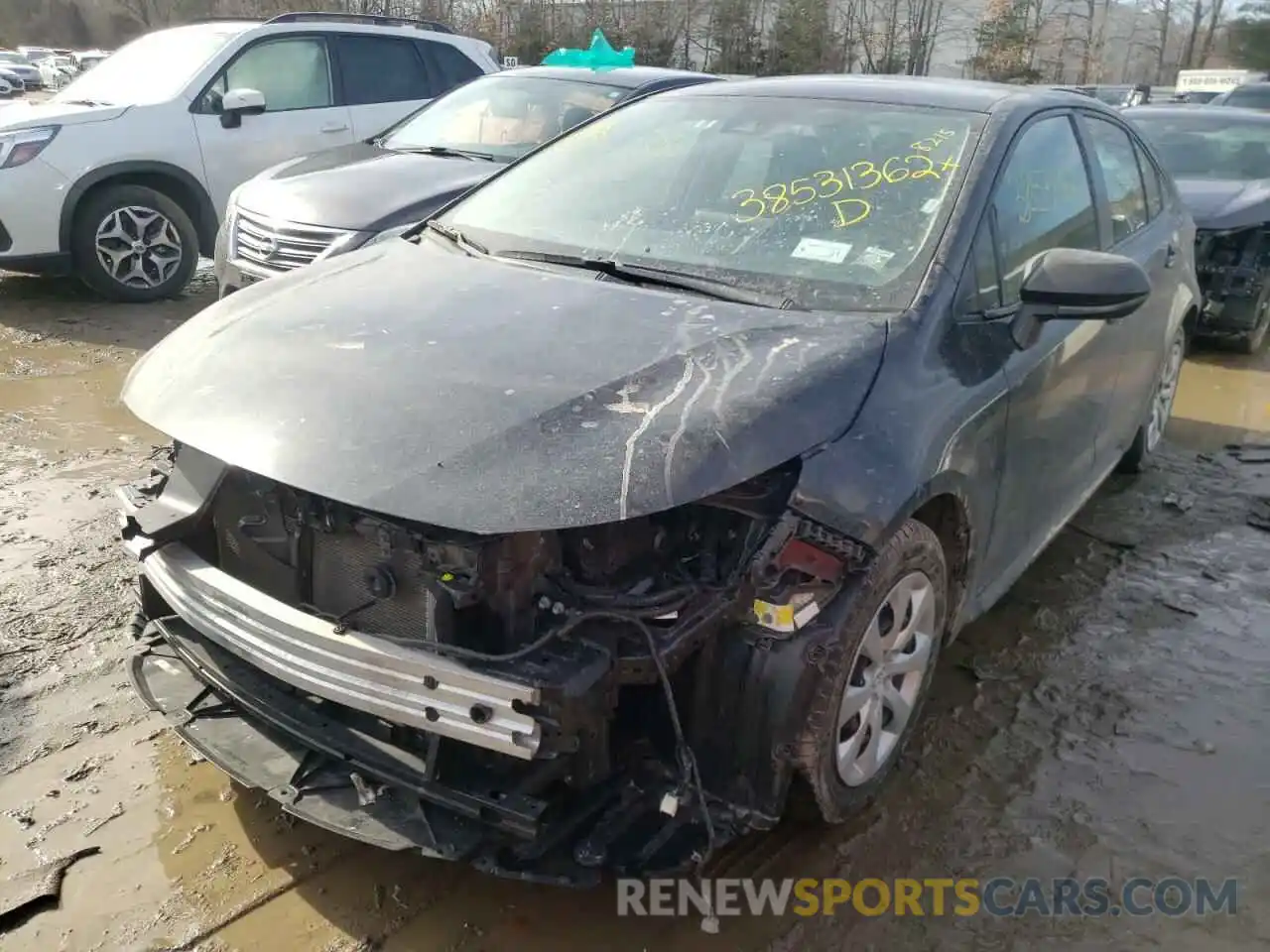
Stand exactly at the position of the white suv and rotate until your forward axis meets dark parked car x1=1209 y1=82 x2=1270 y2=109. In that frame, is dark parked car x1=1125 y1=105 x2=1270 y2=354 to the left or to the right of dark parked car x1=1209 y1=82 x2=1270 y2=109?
right

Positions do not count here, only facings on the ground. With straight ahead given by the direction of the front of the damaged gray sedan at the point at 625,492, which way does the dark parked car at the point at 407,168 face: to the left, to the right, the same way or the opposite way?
the same way

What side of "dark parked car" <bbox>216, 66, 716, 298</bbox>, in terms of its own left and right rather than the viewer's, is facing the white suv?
right

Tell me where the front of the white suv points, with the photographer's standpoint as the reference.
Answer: facing the viewer and to the left of the viewer

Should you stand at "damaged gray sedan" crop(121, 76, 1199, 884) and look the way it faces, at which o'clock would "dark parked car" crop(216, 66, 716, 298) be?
The dark parked car is roughly at 4 o'clock from the damaged gray sedan.

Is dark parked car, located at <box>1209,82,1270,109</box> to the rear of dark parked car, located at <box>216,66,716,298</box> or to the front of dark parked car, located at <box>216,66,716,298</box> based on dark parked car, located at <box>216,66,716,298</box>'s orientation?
to the rear

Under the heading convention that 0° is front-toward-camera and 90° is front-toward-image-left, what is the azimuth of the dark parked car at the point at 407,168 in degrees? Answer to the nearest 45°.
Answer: approximately 45°

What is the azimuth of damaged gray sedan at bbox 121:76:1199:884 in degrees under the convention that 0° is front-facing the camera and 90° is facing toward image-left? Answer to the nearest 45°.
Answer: approximately 45°

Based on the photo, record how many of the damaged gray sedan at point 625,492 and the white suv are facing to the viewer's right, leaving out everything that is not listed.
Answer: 0

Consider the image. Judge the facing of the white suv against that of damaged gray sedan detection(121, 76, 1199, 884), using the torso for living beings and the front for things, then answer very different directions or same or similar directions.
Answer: same or similar directions
